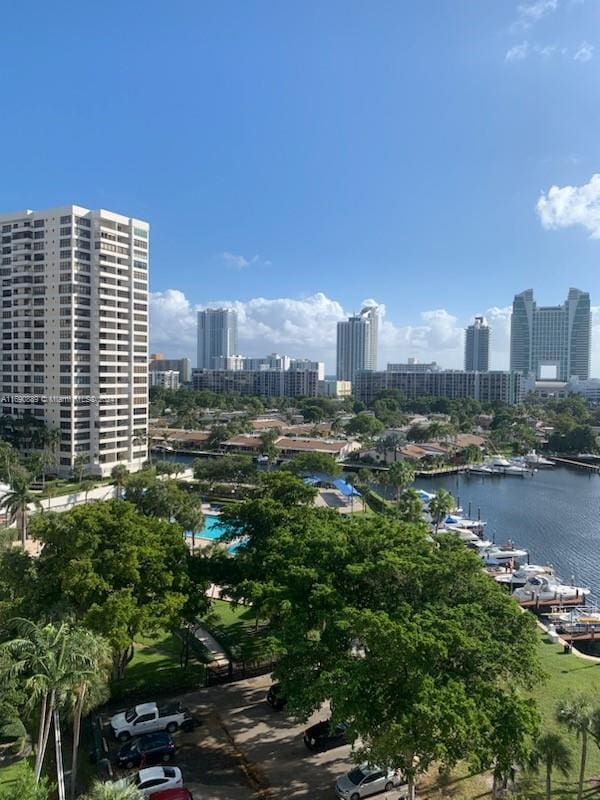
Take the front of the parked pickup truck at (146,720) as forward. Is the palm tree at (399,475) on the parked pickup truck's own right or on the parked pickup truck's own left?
on the parked pickup truck's own right

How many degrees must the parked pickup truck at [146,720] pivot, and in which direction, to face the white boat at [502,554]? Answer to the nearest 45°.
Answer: approximately 135° to its right

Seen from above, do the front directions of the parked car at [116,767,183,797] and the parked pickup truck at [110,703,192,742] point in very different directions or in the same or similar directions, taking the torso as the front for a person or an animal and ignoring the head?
same or similar directions

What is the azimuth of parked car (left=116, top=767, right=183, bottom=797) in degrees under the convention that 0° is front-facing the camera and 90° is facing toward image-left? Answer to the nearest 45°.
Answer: approximately 90°
